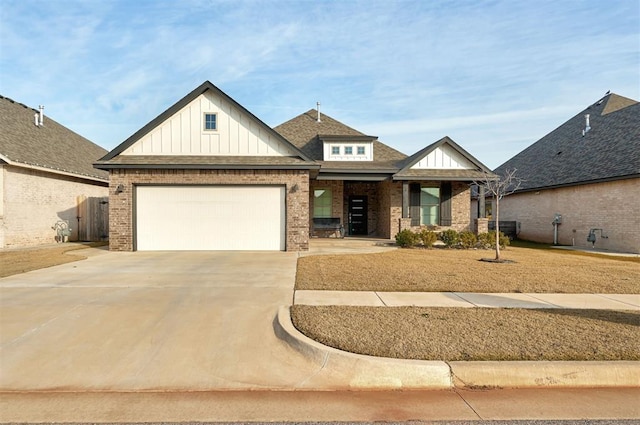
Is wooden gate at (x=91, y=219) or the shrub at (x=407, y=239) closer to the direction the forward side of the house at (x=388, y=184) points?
the shrub

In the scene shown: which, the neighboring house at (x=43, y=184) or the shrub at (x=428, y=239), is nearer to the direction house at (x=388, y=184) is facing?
the shrub

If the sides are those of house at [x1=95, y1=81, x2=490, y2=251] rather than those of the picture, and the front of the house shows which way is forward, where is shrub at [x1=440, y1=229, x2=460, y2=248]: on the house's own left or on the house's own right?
on the house's own left

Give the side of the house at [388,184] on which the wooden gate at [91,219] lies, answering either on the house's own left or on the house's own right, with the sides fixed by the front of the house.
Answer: on the house's own right

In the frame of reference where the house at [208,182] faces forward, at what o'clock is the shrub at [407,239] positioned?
The shrub is roughly at 9 o'clock from the house.

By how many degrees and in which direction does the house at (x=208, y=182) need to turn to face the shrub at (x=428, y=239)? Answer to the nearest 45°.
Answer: approximately 90° to its left

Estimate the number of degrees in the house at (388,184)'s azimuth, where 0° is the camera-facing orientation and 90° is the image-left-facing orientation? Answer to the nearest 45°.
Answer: approximately 0°

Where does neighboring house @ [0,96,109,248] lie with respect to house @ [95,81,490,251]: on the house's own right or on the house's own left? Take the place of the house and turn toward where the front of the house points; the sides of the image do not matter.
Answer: on the house's own right
